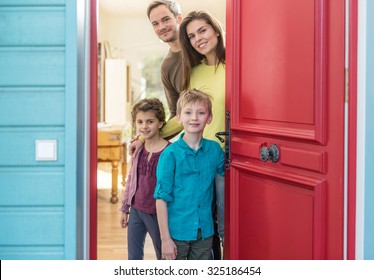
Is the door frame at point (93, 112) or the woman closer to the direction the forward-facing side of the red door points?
the door frame

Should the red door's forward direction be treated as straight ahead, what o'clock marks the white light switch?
The white light switch is roughly at 1 o'clock from the red door.

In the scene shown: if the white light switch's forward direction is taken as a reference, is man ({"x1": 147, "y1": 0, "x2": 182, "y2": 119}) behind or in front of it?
behind

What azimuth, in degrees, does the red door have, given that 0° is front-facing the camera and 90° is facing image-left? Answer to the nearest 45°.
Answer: approximately 45°

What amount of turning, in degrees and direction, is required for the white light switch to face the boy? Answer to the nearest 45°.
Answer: approximately 135° to its left

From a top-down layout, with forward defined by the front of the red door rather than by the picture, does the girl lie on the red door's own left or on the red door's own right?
on the red door's own right

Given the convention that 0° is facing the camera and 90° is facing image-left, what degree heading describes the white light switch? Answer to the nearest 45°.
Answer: approximately 0°
